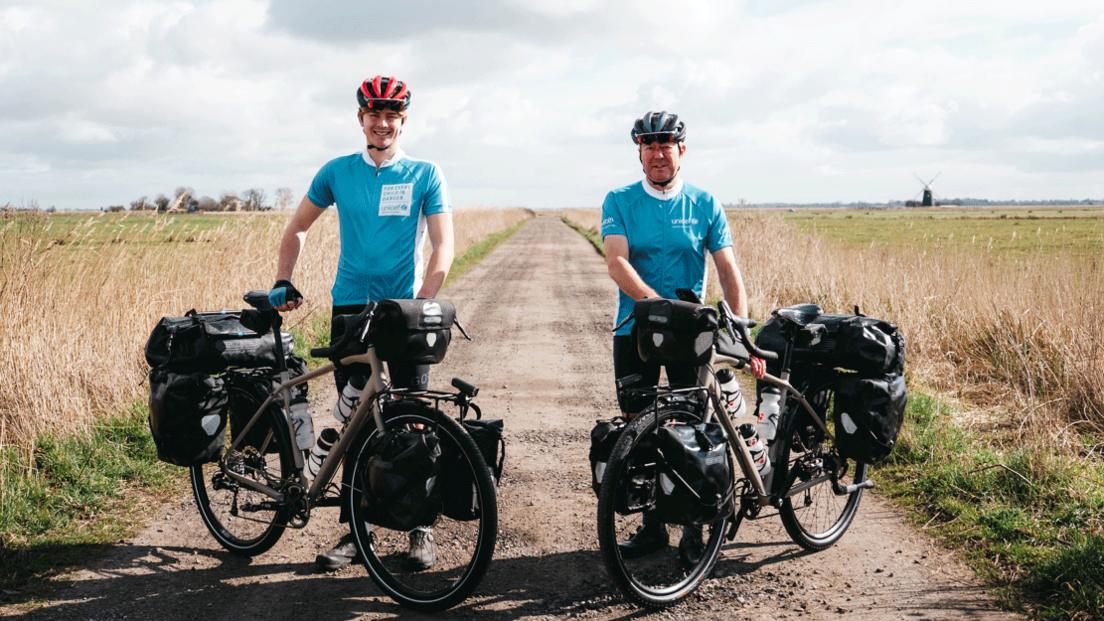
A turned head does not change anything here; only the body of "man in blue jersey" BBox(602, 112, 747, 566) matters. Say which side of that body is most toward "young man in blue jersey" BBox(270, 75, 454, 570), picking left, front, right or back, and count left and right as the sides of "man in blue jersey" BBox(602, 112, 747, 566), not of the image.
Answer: right

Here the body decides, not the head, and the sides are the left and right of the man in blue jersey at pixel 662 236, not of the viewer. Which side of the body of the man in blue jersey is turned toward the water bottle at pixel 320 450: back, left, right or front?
right

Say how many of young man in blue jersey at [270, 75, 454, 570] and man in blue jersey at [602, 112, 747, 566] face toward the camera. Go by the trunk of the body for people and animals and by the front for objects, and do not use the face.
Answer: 2

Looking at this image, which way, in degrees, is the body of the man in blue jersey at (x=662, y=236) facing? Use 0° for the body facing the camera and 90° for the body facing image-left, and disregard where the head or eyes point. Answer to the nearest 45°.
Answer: approximately 0°

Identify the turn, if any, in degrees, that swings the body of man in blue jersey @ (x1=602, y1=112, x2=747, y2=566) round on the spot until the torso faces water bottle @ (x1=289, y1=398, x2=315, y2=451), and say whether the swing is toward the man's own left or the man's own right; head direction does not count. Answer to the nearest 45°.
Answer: approximately 90° to the man's own right
